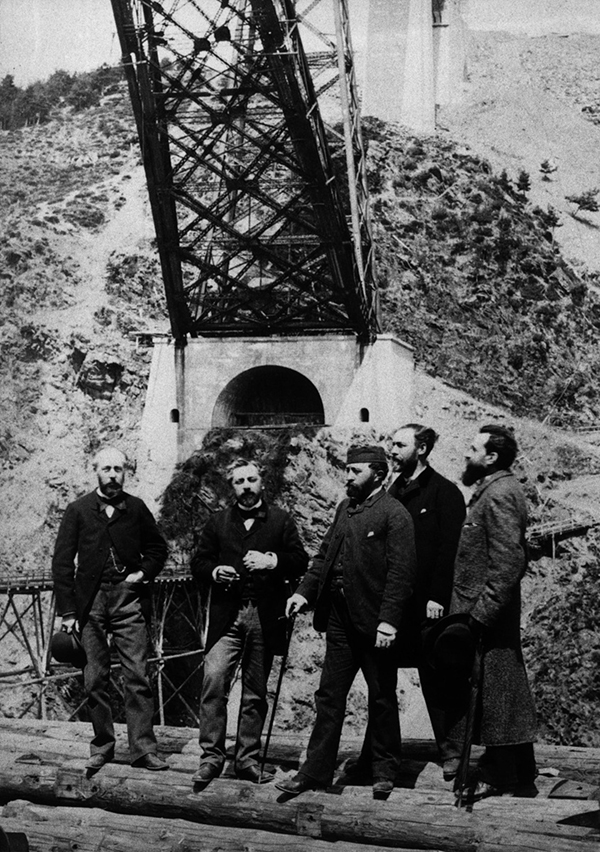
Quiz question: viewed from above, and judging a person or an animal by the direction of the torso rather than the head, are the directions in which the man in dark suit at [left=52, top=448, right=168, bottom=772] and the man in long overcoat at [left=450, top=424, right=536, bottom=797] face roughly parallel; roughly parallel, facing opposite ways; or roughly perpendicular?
roughly perpendicular

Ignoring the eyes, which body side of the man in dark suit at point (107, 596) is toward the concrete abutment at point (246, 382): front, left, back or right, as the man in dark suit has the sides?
back

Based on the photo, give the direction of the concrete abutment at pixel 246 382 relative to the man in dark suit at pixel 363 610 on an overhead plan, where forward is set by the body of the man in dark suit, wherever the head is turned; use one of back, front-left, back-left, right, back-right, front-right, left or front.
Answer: back-right

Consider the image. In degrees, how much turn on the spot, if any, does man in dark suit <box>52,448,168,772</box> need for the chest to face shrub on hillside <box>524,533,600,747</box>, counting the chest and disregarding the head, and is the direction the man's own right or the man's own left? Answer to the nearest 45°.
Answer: approximately 135° to the man's own left

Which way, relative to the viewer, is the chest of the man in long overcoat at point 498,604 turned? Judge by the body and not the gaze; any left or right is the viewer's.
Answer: facing to the left of the viewer

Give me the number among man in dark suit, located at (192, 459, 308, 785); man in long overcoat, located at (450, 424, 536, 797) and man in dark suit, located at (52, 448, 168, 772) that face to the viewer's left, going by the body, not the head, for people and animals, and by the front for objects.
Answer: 1

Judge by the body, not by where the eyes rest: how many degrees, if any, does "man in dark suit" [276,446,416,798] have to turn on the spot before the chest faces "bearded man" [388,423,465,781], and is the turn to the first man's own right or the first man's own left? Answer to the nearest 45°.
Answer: approximately 180°

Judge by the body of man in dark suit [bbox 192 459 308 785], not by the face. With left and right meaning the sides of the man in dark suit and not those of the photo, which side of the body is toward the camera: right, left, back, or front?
front

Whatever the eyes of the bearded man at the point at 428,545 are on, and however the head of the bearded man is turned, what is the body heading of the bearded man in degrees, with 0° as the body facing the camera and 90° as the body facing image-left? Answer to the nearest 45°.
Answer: approximately 45°

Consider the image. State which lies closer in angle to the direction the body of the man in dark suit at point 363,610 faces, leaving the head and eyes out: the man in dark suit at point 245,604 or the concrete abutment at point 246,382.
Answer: the man in dark suit

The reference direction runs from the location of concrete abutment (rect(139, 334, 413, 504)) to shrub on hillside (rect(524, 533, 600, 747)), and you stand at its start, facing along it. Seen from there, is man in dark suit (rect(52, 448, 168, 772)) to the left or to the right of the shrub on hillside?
right

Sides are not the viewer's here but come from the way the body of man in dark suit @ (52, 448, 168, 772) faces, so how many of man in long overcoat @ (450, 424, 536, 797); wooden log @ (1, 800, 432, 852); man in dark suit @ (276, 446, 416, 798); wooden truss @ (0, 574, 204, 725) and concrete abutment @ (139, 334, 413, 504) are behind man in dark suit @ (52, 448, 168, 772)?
2

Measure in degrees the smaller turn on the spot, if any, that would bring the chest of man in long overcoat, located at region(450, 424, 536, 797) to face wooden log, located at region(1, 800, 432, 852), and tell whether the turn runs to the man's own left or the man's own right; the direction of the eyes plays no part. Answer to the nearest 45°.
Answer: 0° — they already face it
